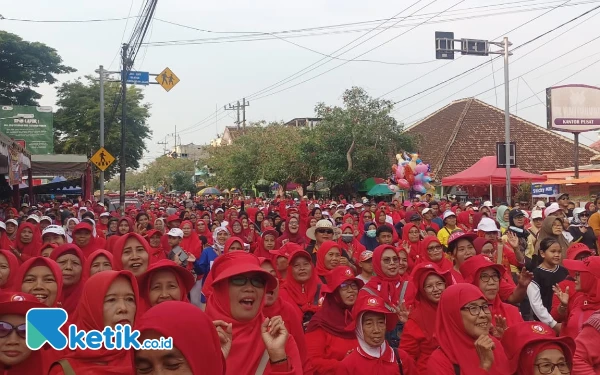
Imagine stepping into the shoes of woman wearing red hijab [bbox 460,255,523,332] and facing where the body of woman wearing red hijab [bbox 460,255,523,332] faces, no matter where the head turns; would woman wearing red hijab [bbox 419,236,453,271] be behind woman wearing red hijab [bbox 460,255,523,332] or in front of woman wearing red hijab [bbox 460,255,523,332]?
behind

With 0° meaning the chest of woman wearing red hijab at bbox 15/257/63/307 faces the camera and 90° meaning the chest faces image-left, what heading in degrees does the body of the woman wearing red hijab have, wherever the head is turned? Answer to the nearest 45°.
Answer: approximately 0°

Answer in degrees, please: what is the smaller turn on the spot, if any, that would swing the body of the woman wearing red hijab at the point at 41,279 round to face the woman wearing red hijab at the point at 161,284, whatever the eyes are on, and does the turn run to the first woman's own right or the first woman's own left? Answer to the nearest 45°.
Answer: approximately 45° to the first woman's own left

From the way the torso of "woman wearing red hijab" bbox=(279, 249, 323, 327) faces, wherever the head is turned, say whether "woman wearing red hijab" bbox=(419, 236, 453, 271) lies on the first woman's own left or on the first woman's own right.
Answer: on the first woman's own left

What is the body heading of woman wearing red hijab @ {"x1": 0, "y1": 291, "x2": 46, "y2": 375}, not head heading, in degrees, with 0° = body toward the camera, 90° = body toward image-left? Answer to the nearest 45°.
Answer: approximately 0°

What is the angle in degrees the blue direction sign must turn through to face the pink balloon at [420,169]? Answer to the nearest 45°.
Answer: approximately 90° to its left

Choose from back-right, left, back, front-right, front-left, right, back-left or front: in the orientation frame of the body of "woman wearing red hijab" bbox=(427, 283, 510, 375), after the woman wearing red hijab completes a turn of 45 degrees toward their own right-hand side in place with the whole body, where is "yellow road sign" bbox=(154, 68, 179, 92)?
back-right

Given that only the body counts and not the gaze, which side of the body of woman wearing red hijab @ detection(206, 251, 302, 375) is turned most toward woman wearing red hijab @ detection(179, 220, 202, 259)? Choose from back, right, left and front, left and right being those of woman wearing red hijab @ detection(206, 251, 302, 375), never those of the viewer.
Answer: back

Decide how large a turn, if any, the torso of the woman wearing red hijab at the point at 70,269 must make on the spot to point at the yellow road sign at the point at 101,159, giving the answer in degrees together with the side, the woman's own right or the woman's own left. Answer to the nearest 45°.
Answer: approximately 180°

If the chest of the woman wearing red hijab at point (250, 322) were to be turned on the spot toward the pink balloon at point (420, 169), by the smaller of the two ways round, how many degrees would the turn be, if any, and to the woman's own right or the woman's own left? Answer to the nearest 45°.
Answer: approximately 180°

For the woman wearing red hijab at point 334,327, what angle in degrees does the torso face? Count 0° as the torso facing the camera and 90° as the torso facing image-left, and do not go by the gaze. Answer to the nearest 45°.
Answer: approximately 315°
